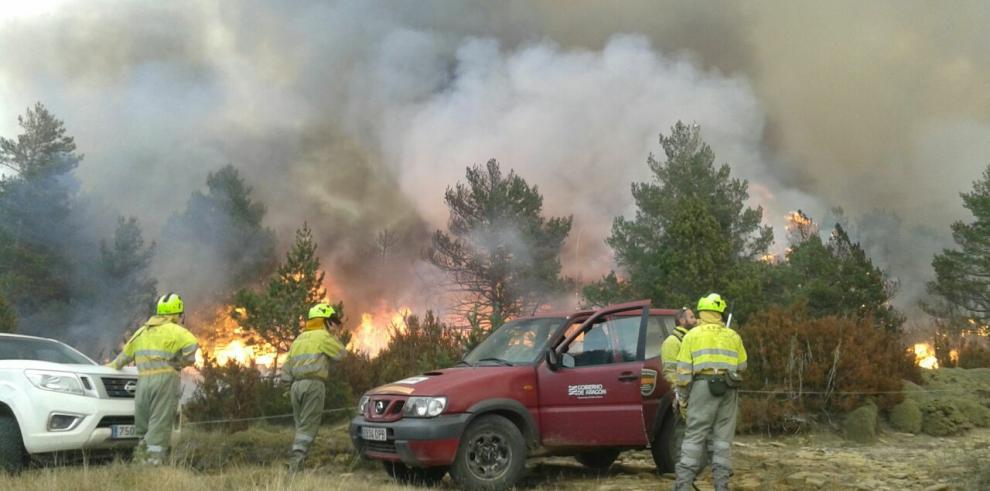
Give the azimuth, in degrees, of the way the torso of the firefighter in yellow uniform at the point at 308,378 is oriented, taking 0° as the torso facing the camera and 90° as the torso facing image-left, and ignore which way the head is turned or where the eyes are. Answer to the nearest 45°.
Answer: approximately 225°

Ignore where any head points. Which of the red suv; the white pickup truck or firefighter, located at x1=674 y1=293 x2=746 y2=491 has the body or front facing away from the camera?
the firefighter

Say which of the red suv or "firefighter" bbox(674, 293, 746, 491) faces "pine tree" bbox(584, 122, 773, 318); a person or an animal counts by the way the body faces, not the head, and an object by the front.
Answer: the firefighter

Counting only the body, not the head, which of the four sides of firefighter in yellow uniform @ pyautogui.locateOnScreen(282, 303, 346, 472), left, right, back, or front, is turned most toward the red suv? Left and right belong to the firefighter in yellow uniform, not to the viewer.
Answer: right

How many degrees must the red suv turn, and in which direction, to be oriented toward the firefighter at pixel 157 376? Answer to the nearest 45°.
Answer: approximately 45° to its right

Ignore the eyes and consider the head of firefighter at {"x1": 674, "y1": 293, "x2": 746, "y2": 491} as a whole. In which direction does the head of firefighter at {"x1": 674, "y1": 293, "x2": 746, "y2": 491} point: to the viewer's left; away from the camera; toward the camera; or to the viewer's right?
away from the camera

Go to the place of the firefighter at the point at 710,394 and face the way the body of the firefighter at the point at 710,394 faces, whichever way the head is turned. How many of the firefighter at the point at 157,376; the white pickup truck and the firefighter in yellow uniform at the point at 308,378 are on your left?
3

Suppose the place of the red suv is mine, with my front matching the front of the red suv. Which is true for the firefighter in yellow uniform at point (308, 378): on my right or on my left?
on my right

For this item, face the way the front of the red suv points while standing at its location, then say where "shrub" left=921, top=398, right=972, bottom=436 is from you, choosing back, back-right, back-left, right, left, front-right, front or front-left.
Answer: back
